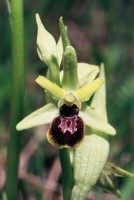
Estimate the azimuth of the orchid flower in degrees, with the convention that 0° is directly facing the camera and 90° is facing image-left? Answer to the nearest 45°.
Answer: approximately 0°
